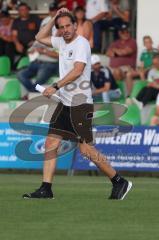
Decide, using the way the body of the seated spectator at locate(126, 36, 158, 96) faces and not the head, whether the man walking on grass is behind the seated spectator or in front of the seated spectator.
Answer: in front

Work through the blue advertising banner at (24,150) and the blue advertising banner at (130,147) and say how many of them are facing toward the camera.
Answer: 2

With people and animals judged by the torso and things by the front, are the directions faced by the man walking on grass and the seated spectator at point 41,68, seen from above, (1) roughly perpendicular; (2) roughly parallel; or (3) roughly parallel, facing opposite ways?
roughly parallel

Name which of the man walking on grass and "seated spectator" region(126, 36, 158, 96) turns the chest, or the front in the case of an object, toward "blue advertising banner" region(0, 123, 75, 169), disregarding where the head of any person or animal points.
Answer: the seated spectator

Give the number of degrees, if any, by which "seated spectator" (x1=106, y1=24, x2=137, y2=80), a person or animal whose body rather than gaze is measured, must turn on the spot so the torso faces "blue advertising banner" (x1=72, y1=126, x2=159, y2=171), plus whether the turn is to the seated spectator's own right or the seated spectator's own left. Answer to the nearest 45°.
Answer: approximately 45° to the seated spectator's own left

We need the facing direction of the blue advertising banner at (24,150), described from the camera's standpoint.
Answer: facing the viewer

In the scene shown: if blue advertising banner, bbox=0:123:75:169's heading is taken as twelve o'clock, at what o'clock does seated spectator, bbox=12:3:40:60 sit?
The seated spectator is roughly at 6 o'clock from the blue advertising banner.

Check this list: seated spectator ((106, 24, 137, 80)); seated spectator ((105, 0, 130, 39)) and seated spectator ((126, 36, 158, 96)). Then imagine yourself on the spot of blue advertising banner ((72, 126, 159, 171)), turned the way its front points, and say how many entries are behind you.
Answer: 3

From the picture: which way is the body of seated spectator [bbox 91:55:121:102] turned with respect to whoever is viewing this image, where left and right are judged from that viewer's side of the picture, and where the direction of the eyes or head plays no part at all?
facing the viewer and to the left of the viewer

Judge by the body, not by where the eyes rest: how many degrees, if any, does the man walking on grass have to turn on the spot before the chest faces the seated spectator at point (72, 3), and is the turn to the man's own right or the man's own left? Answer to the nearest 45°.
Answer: approximately 135° to the man's own right

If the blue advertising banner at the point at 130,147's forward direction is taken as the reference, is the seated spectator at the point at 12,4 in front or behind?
behind

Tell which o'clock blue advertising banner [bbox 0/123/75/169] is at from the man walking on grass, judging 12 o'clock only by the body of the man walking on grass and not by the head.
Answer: The blue advertising banner is roughly at 4 o'clock from the man walking on grass.

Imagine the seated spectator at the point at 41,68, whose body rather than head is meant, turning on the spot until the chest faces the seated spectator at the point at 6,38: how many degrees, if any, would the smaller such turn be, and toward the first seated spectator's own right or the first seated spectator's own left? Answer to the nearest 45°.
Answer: approximately 90° to the first seated spectator's own right
